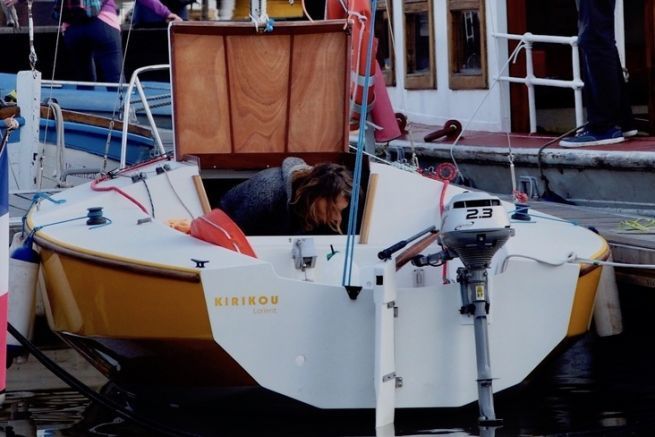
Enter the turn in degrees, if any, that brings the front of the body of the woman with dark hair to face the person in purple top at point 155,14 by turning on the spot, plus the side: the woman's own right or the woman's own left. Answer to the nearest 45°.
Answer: approximately 90° to the woman's own left

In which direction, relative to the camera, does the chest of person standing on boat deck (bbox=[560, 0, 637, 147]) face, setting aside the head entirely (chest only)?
to the viewer's left

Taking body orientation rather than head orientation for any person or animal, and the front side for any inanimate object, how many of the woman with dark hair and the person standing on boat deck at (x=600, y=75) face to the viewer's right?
1

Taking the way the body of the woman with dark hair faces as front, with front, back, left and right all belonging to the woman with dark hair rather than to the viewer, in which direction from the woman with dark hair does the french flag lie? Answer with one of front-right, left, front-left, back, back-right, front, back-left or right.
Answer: back-right

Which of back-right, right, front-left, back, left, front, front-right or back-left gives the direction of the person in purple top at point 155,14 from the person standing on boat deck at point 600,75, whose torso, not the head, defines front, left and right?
front-right

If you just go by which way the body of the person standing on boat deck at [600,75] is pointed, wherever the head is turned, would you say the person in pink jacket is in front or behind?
in front

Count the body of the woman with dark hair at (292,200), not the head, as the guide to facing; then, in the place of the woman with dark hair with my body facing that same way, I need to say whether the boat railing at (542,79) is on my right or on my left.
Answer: on my left

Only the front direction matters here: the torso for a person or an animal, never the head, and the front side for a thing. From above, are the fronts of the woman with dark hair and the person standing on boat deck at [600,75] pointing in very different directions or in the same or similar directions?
very different directions

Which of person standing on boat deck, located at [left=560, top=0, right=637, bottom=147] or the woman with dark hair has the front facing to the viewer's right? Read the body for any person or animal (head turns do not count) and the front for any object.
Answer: the woman with dark hair

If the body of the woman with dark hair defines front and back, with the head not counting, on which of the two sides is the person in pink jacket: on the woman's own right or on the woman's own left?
on the woman's own left

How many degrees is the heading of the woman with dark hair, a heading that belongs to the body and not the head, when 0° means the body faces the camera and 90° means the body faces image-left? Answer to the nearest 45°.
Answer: approximately 270°
